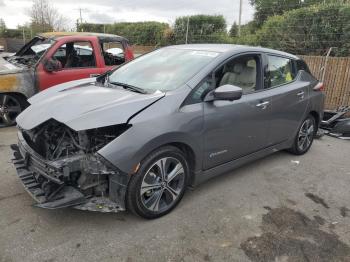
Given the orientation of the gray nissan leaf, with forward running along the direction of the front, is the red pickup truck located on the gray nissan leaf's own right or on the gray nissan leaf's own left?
on the gray nissan leaf's own right

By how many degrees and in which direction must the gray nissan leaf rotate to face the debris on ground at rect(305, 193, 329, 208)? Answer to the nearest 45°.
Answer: approximately 135° to its left

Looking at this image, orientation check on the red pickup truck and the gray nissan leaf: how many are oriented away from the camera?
0

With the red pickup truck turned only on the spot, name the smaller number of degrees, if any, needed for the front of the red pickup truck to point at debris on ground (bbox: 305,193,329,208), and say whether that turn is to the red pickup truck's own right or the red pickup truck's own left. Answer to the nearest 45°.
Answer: approximately 90° to the red pickup truck's own left

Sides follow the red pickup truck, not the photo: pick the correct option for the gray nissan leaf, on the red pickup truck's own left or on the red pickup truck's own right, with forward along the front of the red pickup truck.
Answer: on the red pickup truck's own left

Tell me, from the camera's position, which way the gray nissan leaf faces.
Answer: facing the viewer and to the left of the viewer
